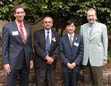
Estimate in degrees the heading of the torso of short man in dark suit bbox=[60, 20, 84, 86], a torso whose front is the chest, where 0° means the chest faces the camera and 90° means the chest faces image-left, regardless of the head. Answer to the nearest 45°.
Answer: approximately 0°

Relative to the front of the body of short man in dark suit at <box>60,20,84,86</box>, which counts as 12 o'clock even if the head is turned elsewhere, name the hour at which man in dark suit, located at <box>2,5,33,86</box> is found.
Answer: The man in dark suit is roughly at 2 o'clock from the short man in dark suit.

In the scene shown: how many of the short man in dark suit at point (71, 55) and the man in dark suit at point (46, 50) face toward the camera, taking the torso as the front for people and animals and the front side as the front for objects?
2

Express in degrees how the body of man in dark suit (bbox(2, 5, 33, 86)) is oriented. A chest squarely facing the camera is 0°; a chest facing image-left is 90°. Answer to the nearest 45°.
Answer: approximately 315°

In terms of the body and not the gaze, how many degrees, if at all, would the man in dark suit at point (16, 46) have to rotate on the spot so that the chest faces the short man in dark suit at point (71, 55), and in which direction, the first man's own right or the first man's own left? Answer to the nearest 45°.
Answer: approximately 45° to the first man's own left

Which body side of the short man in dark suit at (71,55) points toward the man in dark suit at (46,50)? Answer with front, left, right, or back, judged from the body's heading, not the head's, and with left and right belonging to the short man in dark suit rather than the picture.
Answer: right

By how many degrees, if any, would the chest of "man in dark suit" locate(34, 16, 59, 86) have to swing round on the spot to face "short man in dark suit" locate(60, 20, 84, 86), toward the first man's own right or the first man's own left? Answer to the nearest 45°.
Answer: approximately 90° to the first man's own left
